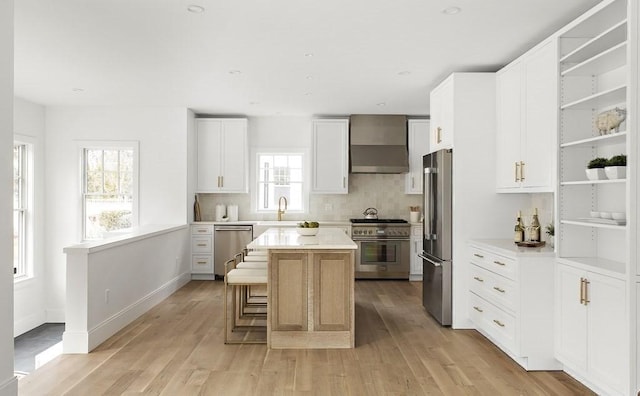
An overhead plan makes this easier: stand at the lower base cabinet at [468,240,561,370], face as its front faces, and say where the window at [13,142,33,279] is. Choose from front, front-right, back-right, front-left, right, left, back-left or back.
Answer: front-right

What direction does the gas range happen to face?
toward the camera

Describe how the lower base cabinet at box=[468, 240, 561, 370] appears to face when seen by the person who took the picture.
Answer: facing the viewer and to the left of the viewer

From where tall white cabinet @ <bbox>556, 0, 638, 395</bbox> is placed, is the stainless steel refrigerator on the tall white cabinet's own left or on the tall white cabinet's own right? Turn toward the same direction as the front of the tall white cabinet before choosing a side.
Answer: on the tall white cabinet's own right

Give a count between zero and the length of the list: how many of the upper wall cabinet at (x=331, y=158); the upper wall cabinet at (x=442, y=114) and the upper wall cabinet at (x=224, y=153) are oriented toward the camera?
2

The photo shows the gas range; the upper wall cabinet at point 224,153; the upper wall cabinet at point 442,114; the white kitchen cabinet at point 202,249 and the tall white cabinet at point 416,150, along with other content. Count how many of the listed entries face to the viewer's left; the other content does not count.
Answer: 1

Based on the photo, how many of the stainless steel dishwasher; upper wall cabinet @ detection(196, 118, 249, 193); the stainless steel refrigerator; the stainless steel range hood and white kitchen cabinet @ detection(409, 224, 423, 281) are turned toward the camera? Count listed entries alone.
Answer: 4

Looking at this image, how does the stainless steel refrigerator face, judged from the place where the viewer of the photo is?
facing to the left of the viewer

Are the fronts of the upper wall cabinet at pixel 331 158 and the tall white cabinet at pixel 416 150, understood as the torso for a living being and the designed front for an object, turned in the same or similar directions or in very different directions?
same or similar directions

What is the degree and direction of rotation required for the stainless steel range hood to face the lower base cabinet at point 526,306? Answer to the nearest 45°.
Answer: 0° — it already faces it

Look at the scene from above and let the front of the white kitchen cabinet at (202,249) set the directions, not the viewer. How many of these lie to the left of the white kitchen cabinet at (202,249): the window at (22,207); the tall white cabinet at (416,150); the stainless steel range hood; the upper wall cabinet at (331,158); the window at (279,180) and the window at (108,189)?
4

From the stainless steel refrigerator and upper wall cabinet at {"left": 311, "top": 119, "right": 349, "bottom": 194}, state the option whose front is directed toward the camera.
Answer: the upper wall cabinet

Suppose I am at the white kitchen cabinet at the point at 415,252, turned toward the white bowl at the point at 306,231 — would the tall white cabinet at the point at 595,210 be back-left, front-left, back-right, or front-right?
front-left

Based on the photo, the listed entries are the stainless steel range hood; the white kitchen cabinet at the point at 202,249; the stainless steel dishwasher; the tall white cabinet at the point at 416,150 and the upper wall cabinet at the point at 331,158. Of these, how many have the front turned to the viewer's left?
0

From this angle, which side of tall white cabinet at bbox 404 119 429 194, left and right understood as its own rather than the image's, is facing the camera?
front

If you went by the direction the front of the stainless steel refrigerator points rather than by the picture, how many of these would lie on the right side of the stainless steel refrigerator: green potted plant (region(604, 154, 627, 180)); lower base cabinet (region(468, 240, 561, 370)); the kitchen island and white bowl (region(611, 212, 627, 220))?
0

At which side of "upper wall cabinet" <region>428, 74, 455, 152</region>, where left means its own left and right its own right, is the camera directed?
left

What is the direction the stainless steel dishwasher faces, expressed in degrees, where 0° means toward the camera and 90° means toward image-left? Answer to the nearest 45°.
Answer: approximately 0°

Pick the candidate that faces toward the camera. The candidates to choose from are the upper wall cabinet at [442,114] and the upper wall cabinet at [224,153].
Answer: the upper wall cabinet at [224,153]

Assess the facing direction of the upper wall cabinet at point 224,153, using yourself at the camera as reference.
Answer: facing the viewer
